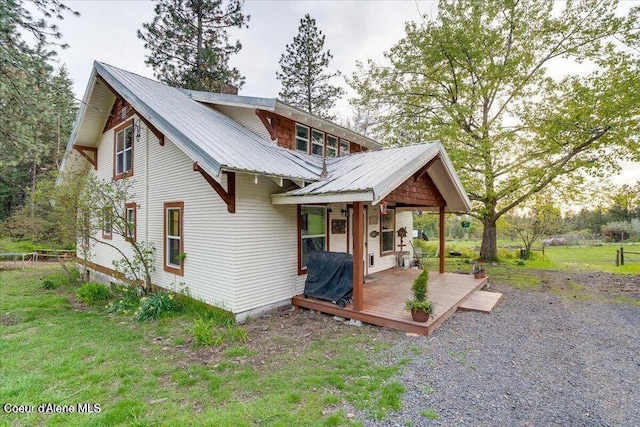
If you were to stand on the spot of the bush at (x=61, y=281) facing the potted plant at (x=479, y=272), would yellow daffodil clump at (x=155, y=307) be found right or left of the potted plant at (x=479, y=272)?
right

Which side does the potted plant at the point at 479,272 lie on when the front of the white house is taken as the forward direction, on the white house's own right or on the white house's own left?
on the white house's own left

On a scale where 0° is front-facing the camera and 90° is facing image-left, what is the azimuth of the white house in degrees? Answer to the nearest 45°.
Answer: approximately 315°

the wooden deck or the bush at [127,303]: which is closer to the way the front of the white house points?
the wooden deck
